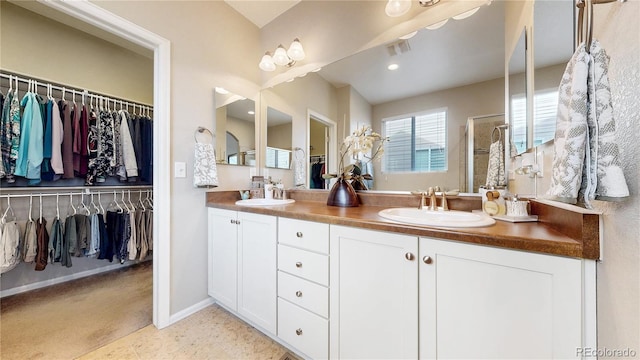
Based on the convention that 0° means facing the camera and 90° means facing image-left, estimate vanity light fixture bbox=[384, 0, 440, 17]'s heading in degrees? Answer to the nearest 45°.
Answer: approximately 45°

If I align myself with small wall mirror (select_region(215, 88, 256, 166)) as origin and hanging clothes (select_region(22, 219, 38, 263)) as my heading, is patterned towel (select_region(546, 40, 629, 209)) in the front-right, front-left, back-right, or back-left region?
back-left

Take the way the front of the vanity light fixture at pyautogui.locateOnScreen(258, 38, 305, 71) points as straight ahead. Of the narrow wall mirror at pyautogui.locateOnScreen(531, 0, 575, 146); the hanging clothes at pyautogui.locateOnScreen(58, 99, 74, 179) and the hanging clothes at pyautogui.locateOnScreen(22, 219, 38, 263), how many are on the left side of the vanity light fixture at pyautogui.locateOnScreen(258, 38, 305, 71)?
1

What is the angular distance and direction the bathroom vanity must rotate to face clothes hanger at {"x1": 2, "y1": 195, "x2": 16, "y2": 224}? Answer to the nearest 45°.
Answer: approximately 45° to its right

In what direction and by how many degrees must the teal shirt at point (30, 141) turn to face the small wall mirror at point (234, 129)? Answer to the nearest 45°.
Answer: approximately 135° to its left

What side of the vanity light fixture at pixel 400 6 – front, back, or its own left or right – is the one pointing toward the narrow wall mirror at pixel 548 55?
left
